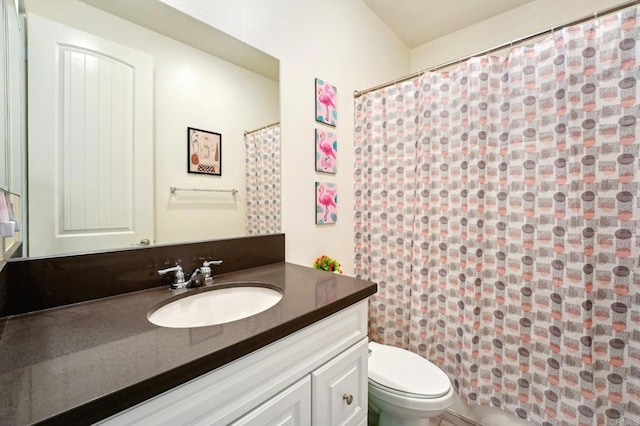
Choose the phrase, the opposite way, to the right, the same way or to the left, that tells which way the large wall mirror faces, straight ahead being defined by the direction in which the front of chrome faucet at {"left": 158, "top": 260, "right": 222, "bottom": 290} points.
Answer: the same way

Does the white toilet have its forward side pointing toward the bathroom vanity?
no

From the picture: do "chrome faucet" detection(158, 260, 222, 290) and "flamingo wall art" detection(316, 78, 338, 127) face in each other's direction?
no

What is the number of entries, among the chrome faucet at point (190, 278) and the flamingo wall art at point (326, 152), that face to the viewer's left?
0

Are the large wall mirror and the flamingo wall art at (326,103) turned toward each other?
no

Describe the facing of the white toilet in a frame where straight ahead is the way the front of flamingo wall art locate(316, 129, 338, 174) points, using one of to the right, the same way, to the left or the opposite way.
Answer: the same way

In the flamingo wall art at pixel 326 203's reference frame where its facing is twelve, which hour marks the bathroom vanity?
The bathroom vanity is roughly at 2 o'clock from the flamingo wall art.

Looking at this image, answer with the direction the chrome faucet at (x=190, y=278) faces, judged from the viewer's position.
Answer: facing the viewer and to the right of the viewer

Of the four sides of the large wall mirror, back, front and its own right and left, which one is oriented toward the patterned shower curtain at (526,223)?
front

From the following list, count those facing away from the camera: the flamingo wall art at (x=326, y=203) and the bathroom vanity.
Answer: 0

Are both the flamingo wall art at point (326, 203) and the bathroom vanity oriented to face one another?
no

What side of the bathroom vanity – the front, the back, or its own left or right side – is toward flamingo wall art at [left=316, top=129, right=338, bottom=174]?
left

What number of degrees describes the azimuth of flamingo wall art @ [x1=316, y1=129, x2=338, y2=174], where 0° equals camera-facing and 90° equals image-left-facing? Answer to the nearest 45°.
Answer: approximately 315°

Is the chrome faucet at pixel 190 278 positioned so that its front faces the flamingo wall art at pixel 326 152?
no

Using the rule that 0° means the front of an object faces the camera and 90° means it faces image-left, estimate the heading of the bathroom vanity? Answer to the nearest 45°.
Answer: approximately 315°

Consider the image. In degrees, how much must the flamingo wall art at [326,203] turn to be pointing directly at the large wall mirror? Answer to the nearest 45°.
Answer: approximately 90° to its right
